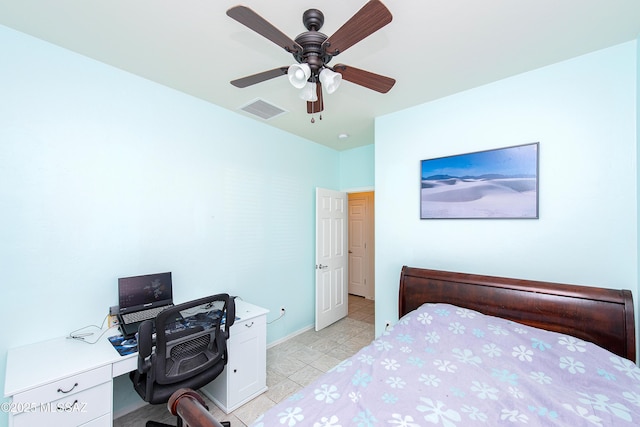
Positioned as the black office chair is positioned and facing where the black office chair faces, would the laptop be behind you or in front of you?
in front

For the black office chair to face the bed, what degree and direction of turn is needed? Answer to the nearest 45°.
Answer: approximately 180°

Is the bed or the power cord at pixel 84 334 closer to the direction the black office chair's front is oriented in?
the power cord

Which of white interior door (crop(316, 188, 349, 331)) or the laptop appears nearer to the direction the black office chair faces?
the laptop

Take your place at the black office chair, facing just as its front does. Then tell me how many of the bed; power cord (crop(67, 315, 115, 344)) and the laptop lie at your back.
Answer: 1

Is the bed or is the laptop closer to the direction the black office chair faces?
the laptop

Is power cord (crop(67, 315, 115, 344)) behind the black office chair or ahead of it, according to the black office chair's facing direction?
ahead

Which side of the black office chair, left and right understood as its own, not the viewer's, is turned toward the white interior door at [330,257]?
right

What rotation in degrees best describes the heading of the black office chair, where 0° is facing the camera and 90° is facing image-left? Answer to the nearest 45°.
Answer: approximately 135°
